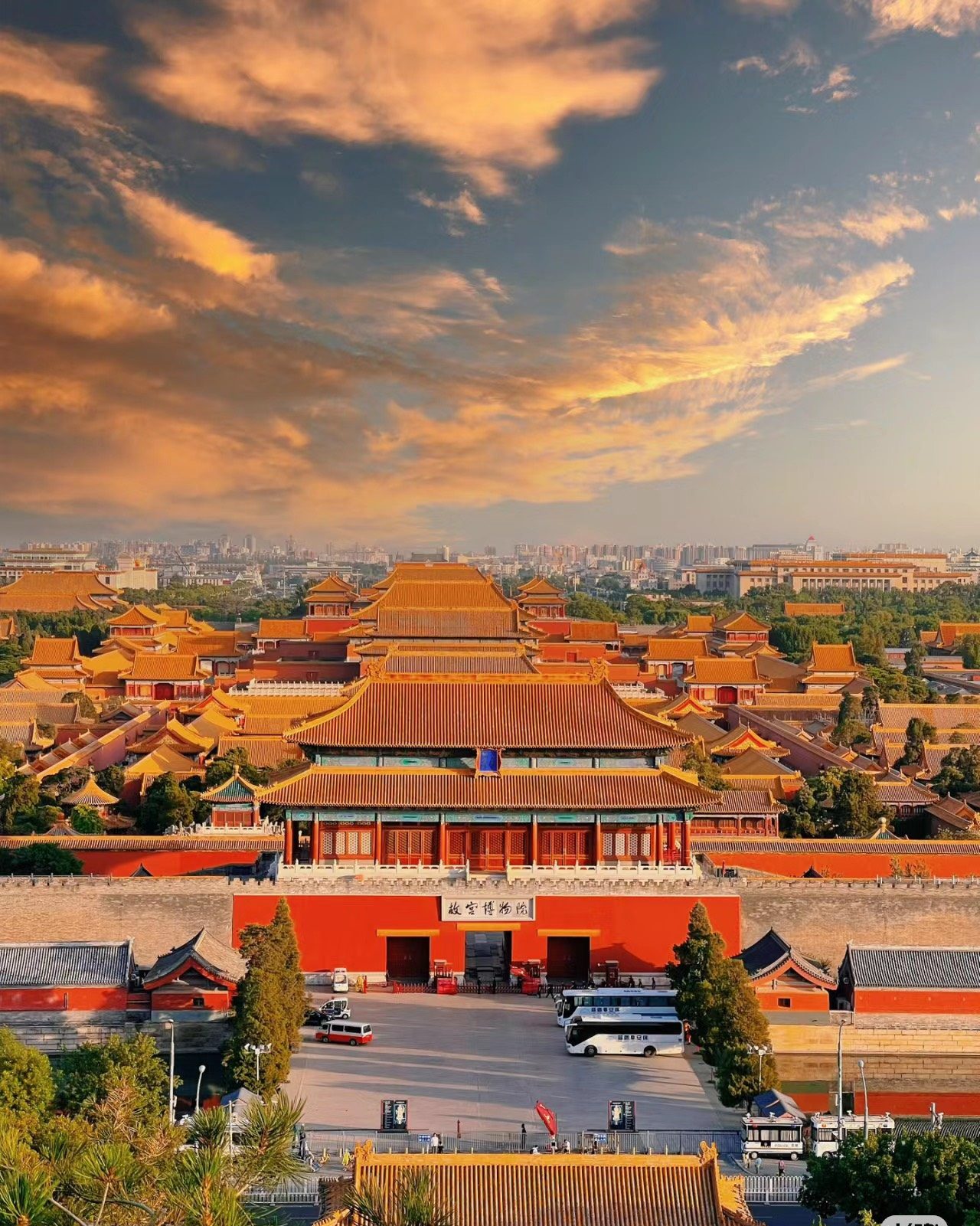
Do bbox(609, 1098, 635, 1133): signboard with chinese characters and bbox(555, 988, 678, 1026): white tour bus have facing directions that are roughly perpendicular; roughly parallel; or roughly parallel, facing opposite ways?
roughly perpendicular

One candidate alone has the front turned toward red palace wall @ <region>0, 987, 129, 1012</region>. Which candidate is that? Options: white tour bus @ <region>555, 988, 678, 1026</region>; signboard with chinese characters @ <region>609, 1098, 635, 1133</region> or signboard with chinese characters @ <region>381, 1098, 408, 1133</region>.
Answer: the white tour bus

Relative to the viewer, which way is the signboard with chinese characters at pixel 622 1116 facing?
toward the camera

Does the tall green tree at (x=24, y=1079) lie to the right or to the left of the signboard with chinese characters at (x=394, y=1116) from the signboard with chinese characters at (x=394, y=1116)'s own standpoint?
on its right

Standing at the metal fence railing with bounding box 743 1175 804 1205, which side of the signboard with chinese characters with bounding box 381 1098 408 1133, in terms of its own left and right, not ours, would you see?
left

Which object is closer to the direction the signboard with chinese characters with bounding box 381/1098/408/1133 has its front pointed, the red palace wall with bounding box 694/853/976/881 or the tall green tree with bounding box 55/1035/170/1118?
the tall green tree

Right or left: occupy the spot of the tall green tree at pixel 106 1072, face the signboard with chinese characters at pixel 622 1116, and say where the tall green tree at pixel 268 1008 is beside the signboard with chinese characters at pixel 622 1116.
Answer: left

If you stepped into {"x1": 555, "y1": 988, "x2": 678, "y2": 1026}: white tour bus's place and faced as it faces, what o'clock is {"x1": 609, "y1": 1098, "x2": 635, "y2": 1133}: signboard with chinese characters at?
The signboard with chinese characters is roughly at 9 o'clock from the white tour bus.

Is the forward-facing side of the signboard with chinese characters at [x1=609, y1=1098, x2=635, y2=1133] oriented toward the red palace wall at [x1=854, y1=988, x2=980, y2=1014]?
no

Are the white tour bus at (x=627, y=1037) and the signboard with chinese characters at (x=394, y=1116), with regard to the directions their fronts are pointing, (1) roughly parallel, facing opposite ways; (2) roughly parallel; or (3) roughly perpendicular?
roughly perpendicular

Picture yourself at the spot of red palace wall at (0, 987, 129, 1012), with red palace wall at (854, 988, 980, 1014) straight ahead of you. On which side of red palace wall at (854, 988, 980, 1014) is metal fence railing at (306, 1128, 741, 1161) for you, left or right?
right

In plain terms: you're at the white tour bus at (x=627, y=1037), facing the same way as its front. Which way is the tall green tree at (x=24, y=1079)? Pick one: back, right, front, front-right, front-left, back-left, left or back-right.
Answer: front-left

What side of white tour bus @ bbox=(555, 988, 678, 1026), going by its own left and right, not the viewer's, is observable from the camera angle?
left

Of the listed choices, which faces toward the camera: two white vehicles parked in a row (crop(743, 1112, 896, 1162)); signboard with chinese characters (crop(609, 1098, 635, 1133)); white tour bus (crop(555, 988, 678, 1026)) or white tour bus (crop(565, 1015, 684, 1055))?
the signboard with chinese characters

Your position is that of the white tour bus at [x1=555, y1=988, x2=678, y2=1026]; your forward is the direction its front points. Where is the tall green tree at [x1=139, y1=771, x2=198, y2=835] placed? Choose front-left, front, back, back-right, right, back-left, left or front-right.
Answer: front-right

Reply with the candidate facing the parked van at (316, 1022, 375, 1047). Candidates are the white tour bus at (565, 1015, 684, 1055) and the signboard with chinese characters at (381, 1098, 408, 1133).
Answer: the white tour bus

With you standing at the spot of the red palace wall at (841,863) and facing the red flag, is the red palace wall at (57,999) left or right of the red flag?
right

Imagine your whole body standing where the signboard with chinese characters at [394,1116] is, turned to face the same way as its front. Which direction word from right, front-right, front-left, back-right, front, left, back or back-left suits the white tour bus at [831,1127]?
left
